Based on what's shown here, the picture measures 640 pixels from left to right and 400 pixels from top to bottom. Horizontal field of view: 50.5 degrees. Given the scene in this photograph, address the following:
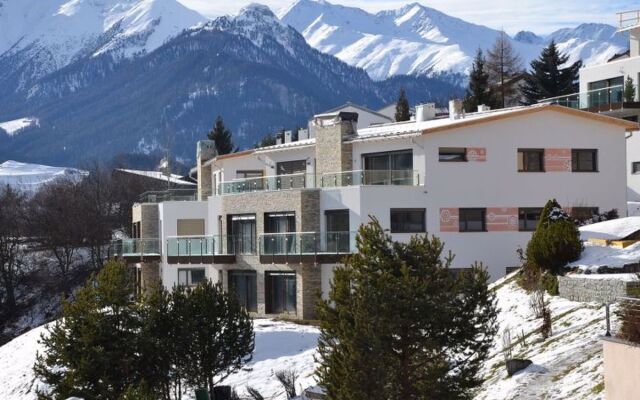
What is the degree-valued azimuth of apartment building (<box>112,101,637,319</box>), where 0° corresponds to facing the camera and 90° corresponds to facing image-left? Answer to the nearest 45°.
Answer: approximately 45°

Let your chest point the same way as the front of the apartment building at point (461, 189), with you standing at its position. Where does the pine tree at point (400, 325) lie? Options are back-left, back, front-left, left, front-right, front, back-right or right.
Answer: front-left

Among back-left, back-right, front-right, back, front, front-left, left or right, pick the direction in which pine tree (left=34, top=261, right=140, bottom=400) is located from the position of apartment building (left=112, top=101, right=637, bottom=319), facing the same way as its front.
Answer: front

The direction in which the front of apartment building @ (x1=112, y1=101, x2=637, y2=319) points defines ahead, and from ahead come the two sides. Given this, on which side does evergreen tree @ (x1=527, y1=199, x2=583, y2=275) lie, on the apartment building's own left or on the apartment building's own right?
on the apartment building's own left

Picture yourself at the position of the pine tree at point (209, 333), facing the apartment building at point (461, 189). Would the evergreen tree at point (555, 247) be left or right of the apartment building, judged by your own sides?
right

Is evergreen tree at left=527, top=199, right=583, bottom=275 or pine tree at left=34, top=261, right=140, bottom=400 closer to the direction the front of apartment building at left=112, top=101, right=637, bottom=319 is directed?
the pine tree

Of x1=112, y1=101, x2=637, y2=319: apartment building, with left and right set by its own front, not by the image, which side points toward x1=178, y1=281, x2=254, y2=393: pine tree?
front

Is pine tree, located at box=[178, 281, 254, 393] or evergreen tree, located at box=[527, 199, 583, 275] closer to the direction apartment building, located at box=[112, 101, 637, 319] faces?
the pine tree
